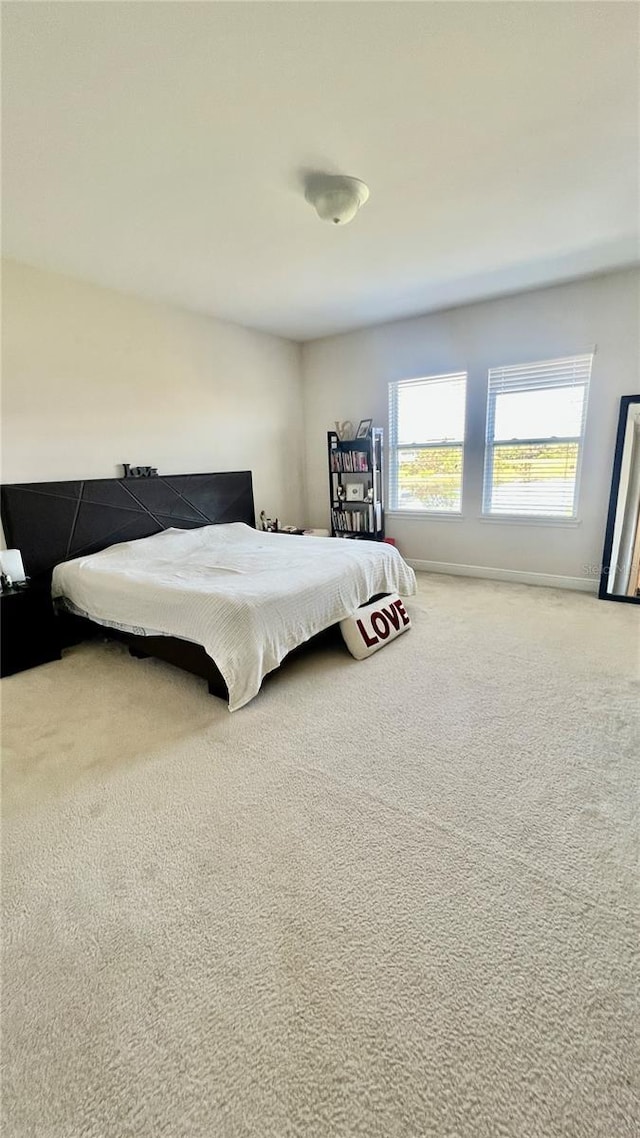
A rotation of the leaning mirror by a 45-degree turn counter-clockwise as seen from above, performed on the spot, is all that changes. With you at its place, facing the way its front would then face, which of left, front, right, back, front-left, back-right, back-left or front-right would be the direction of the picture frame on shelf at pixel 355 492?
right

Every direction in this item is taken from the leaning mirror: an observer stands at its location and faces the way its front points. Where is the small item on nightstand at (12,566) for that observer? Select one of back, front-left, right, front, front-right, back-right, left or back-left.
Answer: front

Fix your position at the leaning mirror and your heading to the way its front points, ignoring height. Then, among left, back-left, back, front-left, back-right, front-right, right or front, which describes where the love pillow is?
front

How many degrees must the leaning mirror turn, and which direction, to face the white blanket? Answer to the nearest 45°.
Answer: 0° — it already faces it

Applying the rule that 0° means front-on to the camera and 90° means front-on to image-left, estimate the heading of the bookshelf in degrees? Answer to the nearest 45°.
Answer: approximately 45°

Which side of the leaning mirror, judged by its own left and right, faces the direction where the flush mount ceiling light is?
front

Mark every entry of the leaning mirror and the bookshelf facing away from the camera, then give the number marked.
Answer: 0
